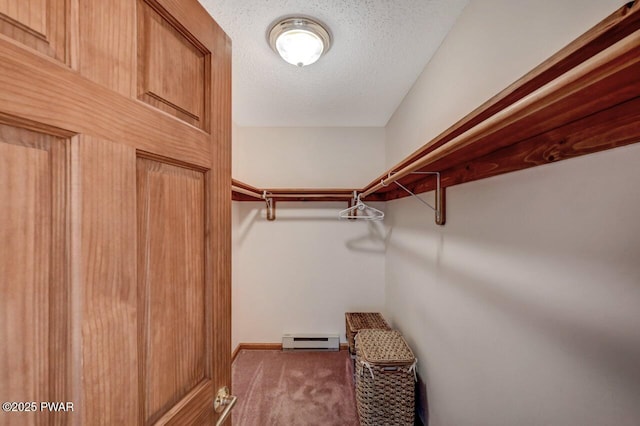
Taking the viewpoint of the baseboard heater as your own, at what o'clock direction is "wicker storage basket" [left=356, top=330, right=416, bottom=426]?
The wicker storage basket is roughly at 11 o'clock from the baseboard heater.

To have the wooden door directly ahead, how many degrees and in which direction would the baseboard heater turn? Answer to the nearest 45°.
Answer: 0° — it already faces it

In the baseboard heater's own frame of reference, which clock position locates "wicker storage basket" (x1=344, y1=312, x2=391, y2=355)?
The wicker storage basket is roughly at 10 o'clock from the baseboard heater.

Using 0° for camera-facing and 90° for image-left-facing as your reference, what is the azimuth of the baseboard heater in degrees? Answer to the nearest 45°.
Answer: approximately 0°

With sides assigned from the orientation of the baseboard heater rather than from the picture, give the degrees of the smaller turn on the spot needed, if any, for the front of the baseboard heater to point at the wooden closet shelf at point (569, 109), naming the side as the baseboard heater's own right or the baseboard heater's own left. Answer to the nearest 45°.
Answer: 0° — it already faces it
